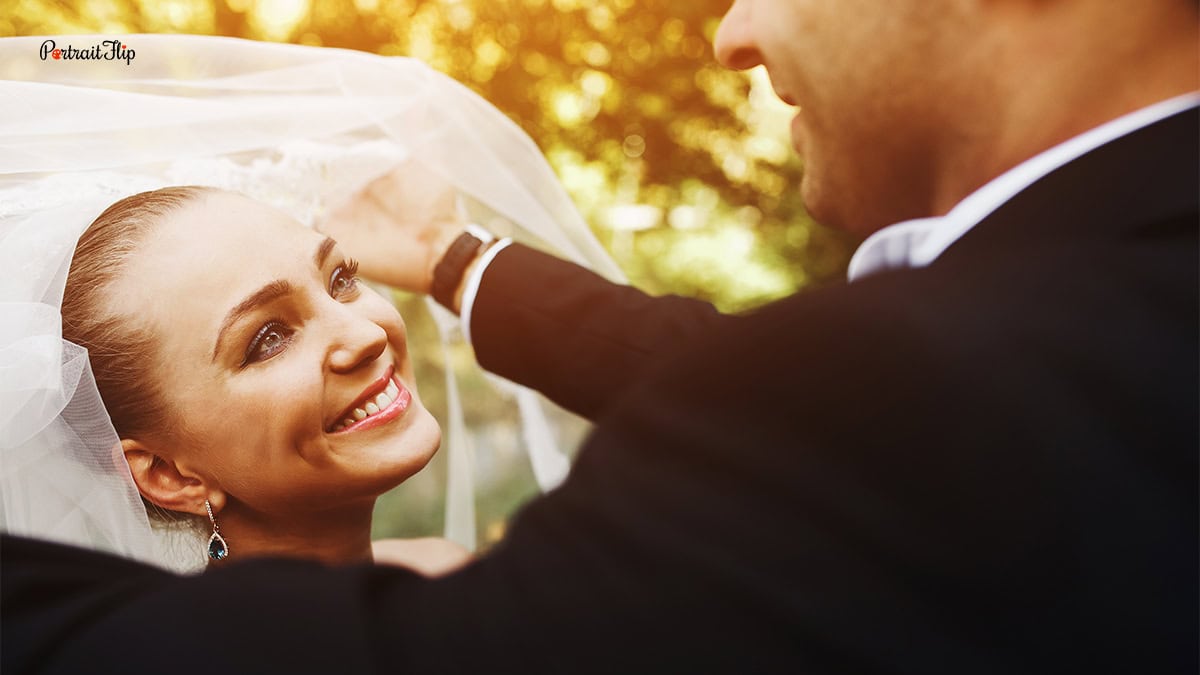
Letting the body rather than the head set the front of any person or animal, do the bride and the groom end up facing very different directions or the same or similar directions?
very different directions

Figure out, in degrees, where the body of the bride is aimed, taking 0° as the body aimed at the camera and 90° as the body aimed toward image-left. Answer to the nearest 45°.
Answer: approximately 315°

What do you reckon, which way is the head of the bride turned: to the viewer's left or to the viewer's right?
to the viewer's right

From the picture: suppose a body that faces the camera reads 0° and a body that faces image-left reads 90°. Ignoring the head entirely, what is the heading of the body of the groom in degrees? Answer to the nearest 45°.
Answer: approximately 135°

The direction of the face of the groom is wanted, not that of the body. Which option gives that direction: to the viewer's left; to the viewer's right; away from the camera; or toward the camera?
to the viewer's left

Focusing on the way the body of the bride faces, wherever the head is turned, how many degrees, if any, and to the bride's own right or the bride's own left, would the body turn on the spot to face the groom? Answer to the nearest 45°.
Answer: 0° — they already face them

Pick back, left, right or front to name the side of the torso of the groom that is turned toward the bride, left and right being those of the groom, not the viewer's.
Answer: front
